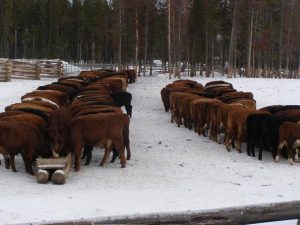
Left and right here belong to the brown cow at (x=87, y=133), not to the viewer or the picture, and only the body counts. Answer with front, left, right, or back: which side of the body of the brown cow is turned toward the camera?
left

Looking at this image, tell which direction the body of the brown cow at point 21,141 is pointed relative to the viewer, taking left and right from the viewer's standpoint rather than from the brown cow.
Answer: facing to the right of the viewer

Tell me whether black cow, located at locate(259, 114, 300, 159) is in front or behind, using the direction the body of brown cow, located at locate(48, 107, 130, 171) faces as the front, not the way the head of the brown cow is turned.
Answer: behind

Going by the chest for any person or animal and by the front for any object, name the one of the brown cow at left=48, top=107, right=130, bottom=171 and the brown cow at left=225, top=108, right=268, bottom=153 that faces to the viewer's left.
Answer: the brown cow at left=48, top=107, right=130, bottom=171

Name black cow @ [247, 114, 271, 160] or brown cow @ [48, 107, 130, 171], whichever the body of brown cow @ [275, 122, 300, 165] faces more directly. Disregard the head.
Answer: the black cow

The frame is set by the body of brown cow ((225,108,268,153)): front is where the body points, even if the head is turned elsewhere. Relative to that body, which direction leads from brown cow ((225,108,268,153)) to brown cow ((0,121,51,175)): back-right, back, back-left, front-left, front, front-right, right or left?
back

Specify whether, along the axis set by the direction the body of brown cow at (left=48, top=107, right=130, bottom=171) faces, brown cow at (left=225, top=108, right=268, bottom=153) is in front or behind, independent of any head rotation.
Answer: behind

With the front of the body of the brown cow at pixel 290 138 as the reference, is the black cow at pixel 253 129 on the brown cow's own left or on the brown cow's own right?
on the brown cow's own left

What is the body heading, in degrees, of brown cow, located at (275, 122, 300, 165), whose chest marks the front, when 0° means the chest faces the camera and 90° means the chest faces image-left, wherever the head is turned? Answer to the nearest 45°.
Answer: approximately 225°

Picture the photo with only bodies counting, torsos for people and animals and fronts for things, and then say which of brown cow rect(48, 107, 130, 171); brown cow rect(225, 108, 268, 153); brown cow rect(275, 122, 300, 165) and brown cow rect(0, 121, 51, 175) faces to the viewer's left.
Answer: brown cow rect(48, 107, 130, 171)

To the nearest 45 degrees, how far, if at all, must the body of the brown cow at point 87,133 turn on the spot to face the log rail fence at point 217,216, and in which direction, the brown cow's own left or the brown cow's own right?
approximately 90° to the brown cow's own left

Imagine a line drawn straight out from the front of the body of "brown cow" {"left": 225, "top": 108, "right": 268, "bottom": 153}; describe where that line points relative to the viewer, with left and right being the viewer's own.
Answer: facing away from the viewer and to the right of the viewer

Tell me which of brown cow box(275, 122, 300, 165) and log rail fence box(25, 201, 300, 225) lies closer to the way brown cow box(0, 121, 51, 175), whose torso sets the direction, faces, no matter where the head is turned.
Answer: the brown cow
